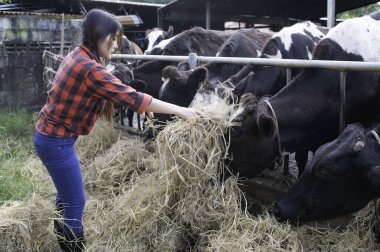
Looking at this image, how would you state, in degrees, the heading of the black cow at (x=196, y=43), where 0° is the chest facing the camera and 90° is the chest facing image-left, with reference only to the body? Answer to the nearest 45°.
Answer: approximately 45°

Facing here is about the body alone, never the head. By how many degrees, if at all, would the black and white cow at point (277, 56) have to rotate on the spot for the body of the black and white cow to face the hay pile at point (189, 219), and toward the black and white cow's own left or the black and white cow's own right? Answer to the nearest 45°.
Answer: approximately 45° to the black and white cow's own left

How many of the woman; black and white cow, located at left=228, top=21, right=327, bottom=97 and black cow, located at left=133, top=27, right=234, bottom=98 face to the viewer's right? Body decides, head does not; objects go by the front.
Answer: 1

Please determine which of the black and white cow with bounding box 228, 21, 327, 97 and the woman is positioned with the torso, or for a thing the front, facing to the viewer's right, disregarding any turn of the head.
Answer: the woman

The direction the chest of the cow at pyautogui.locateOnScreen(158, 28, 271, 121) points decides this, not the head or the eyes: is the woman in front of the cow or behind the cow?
in front

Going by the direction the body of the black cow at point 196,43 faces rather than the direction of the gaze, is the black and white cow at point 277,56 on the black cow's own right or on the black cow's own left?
on the black cow's own left

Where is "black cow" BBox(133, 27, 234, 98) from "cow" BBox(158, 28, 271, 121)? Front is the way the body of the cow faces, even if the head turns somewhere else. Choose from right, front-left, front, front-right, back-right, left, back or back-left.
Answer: back-right

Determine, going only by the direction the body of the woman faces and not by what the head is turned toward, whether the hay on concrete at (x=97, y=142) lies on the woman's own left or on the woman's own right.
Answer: on the woman's own left

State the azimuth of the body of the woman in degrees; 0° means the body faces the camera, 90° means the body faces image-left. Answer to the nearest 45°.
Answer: approximately 270°

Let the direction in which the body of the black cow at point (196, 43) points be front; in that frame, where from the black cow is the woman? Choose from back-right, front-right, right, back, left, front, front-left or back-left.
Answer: front-left

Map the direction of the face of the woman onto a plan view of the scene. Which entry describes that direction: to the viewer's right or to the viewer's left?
to the viewer's right

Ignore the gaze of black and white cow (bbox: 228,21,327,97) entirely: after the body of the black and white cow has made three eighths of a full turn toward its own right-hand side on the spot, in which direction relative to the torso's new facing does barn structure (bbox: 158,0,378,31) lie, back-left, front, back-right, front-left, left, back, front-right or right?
front

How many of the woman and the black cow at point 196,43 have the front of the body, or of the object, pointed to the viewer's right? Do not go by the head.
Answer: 1

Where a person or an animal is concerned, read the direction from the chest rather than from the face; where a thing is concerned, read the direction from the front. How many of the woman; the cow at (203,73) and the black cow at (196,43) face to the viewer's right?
1

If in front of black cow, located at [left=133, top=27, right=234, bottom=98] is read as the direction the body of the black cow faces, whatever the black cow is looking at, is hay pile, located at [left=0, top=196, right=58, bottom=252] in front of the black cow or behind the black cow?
in front
